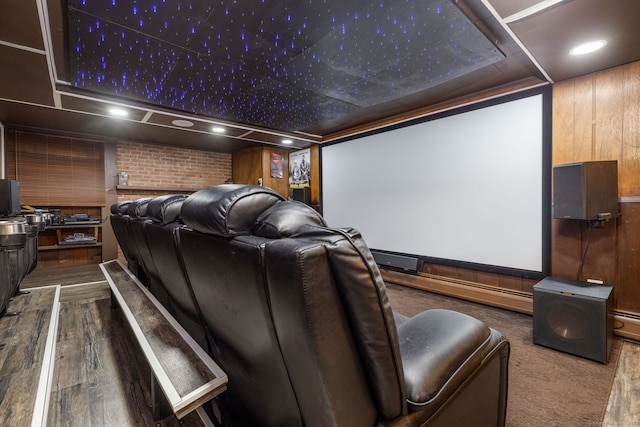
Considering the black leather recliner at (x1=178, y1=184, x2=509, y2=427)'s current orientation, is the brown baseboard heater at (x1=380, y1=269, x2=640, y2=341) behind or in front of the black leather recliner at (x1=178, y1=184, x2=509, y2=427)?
in front

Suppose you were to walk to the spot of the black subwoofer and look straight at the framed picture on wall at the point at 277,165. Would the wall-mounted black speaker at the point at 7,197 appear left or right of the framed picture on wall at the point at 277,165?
left

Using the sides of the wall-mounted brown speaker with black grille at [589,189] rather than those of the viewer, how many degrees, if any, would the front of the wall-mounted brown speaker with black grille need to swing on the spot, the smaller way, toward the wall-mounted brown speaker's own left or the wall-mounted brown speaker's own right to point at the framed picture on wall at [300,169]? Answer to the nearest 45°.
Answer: approximately 45° to the wall-mounted brown speaker's own right

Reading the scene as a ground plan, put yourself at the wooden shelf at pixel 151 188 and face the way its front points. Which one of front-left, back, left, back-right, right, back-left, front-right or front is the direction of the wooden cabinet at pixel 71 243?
right

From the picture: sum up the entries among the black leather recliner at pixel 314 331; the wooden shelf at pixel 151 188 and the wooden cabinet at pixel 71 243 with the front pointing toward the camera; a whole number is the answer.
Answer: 2

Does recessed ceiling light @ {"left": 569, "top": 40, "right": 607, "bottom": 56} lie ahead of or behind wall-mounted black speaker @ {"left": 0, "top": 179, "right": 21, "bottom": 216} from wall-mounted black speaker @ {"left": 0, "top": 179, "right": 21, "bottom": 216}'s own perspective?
ahead

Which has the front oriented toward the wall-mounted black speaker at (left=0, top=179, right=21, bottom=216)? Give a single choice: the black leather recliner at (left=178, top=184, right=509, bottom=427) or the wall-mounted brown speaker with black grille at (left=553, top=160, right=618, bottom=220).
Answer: the wall-mounted brown speaker with black grille at (left=553, top=160, right=618, bottom=220)

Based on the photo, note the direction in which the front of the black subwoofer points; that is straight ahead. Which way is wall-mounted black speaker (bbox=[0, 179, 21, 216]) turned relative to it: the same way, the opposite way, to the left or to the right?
the opposite way

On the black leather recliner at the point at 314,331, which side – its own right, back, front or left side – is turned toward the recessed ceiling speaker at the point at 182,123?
left

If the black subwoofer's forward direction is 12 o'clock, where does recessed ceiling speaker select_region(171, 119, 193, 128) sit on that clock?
The recessed ceiling speaker is roughly at 1 o'clock from the black subwoofer.

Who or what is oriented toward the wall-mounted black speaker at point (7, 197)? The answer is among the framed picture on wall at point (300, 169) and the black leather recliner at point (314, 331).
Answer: the framed picture on wall

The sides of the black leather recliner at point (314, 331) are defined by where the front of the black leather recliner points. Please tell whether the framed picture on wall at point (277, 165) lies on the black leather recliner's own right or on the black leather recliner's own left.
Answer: on the black leather recliner's own left

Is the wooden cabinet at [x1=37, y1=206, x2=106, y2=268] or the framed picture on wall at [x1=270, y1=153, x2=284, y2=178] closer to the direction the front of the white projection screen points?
the wooden cabinet

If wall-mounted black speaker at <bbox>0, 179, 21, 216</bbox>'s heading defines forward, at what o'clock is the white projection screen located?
The white projection screen is roughly at 12 o'clock from the wall-mounted black speaker.
